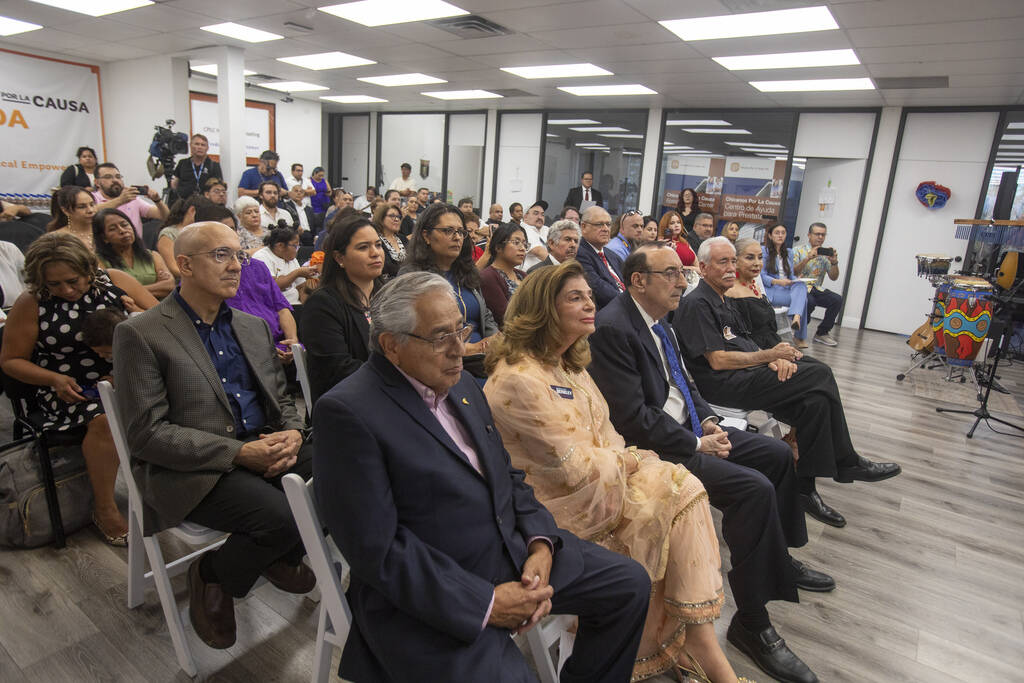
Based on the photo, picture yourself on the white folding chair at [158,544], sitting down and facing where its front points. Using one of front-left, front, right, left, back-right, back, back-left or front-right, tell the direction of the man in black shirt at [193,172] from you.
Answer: back-left

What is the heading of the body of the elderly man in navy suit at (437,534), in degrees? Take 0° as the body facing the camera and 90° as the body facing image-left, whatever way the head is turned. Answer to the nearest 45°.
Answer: approximately 315°

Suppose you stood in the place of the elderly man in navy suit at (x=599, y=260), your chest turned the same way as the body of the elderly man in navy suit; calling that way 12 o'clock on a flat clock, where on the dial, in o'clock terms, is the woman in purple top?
The woman in purple top is roughly at 6 o'clock from the elderly man in navy suit.

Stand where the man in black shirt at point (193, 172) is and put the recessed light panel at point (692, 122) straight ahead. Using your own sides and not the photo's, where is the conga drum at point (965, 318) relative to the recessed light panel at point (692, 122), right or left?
right
